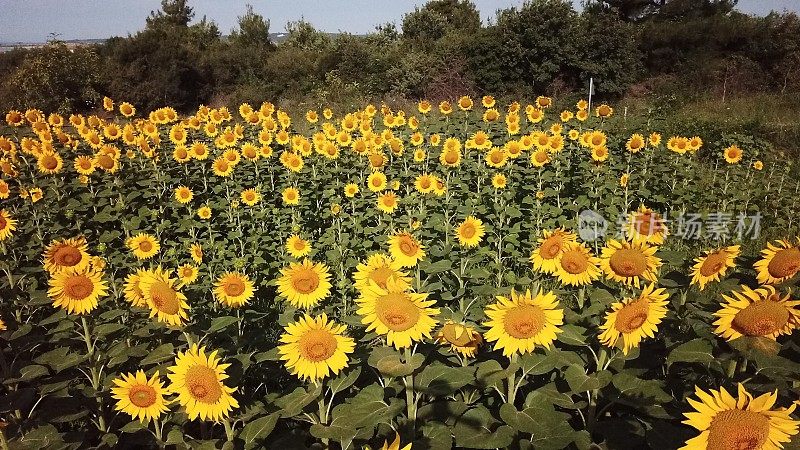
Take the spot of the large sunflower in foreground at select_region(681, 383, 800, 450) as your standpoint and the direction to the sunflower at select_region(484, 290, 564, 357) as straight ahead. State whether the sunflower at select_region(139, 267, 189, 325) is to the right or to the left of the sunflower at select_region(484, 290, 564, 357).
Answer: left

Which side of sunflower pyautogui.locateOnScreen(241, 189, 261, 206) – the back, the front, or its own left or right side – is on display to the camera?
front

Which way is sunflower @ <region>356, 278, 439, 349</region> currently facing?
toward the camera

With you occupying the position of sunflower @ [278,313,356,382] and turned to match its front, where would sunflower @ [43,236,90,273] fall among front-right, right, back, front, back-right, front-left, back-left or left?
back-right

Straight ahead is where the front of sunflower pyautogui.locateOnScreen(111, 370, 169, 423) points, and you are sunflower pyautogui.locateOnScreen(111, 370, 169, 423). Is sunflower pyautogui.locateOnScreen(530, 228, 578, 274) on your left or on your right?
on your left

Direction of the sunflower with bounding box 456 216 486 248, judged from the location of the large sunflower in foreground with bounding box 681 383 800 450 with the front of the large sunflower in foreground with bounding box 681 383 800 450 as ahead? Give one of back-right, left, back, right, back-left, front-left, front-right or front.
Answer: back-right

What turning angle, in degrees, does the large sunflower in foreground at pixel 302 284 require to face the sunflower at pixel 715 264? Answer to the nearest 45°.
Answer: approximately 90° to its left

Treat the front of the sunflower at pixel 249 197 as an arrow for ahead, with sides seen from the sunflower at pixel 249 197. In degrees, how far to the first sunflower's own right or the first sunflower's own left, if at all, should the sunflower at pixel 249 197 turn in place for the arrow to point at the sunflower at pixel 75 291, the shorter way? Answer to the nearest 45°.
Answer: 0° — it already faces it

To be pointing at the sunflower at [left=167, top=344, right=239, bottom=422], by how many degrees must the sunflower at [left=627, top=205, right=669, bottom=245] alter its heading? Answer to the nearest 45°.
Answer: approximately 45° to its right

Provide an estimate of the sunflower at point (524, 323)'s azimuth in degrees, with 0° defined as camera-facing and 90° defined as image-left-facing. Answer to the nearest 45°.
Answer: approximately 0°

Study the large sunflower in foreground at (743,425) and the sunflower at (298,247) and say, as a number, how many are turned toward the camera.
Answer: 2

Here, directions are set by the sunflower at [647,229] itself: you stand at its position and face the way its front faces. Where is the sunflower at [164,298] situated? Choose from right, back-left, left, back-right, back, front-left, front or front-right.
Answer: front-right

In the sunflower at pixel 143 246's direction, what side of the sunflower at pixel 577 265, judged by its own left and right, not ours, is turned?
right
